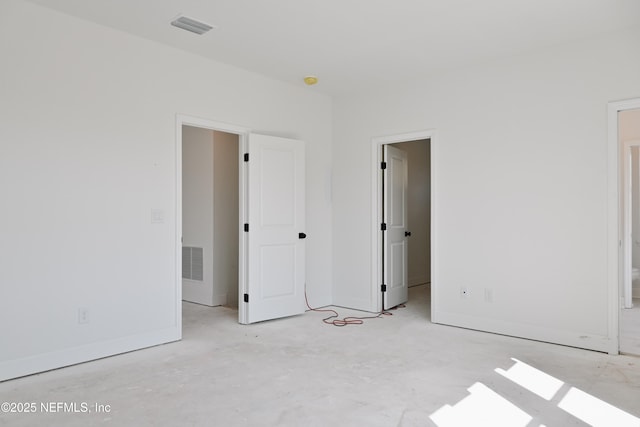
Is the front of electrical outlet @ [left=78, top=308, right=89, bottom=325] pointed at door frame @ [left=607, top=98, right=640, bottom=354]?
no

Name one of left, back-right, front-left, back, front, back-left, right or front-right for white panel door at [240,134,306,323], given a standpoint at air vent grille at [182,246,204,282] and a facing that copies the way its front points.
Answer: left

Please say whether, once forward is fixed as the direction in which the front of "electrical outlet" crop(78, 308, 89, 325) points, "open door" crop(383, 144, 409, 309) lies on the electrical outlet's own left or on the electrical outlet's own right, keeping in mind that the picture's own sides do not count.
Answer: on the electrical outlet's own left

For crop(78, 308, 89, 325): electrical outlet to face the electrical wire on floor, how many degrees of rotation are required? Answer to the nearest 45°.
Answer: approximately 90° to its left

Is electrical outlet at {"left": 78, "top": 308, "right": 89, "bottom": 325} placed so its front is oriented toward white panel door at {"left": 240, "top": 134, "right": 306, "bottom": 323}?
no

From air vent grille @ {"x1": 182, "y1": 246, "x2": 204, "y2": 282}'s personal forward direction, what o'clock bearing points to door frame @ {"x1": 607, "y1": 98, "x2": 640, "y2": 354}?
The door frame is roughly at 9 o'clock from the air vent grille.

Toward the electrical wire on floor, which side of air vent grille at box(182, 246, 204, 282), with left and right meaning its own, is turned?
left

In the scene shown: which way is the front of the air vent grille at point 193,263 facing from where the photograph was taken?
facing the viewer and to the left of the viewer

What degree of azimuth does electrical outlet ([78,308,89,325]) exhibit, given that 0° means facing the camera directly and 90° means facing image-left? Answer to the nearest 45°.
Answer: approximately 0°

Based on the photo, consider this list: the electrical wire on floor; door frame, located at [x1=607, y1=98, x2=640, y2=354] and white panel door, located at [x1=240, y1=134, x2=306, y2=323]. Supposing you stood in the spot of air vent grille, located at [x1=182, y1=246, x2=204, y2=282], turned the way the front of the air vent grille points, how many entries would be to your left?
3
